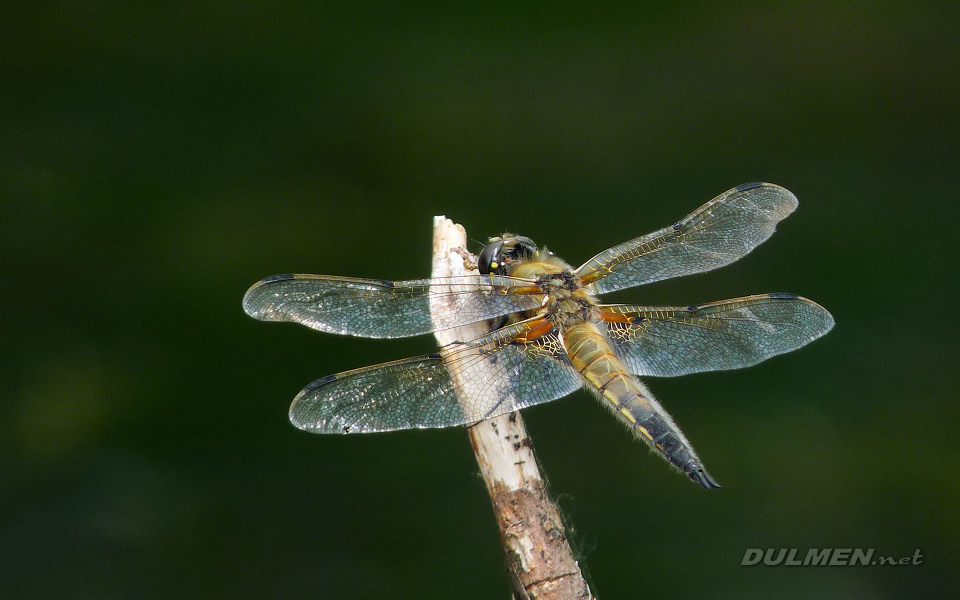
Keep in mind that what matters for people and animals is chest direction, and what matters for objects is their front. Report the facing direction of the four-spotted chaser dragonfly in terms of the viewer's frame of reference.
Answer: facing away from the viewer and to the left of the viewer
